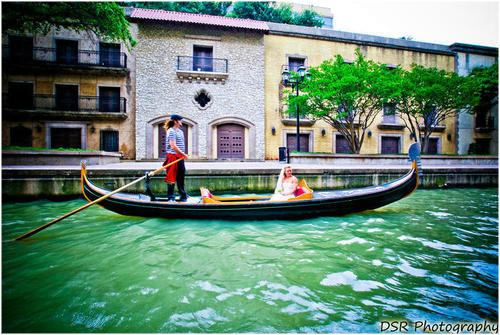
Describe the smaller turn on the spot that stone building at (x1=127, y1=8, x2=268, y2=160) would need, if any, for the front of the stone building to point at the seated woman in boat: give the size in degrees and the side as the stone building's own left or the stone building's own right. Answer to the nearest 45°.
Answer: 0° — it already faces them

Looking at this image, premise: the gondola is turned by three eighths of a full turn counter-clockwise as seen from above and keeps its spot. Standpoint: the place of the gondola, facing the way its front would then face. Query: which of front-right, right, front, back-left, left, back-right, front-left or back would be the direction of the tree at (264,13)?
front-right

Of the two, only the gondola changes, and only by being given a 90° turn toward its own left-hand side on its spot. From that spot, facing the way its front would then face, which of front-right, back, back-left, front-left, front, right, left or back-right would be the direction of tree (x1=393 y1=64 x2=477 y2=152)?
front-right

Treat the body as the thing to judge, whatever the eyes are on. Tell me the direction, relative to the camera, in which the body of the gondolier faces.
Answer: to the viewer's right

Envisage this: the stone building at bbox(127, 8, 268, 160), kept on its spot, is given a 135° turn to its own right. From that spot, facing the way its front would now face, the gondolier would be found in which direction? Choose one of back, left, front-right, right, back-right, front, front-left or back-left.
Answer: back-left

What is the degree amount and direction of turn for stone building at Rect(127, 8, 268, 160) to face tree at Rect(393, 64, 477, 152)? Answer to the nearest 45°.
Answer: approximately 45° to its left

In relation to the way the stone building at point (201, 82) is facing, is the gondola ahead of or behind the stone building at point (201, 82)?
ahead

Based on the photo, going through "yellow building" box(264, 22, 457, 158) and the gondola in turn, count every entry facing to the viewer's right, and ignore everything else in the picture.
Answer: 1

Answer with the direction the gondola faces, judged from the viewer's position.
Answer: facing to the right of the viewer

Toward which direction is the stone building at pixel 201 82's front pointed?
toward the camera

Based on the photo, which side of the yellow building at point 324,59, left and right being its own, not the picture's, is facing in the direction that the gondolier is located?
front

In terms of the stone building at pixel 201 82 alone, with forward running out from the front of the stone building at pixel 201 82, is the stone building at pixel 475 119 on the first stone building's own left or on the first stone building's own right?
on the first stone building's own left

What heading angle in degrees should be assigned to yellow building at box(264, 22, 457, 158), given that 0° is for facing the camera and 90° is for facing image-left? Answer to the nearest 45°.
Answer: approximately 0°

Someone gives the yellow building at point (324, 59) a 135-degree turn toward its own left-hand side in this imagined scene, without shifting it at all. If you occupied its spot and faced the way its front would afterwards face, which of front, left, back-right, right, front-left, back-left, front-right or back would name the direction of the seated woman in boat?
back-right
